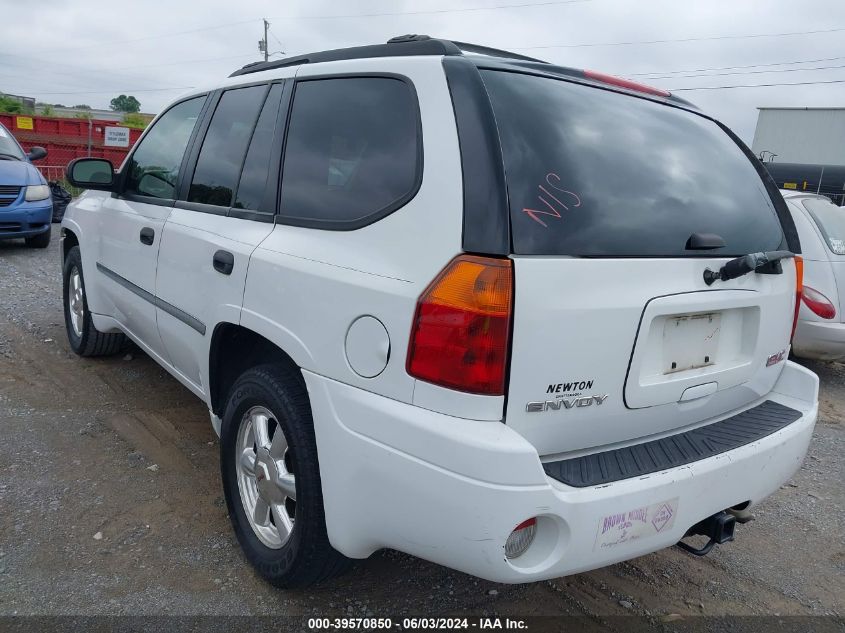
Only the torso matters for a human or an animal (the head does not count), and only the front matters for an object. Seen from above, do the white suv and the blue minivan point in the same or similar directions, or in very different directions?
very different directions

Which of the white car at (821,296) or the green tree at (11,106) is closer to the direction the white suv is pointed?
the green tree

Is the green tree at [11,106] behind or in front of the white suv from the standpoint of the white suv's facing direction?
in front

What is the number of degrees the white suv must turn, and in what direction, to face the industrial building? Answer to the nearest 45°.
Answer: approximately 90° to its right

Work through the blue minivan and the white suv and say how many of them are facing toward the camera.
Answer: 1

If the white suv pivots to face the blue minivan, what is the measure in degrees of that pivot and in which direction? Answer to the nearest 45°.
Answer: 0° — it already faces it

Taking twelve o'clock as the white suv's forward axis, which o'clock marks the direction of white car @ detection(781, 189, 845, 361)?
The white car is roughly at 3 o'clock from the white suv.

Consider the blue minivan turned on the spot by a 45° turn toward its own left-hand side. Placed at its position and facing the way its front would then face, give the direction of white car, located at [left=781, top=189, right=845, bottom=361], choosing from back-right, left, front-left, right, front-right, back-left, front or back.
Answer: front

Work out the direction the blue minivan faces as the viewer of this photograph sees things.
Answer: facing the viewer

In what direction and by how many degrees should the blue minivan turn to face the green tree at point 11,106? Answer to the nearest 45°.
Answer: approximately 180°

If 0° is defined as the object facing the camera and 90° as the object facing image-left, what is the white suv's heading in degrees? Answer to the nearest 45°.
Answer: approximately 135°

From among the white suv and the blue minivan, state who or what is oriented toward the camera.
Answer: the blue minivan

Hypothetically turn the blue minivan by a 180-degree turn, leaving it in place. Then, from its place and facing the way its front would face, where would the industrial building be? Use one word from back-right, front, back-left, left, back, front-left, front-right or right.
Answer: right
